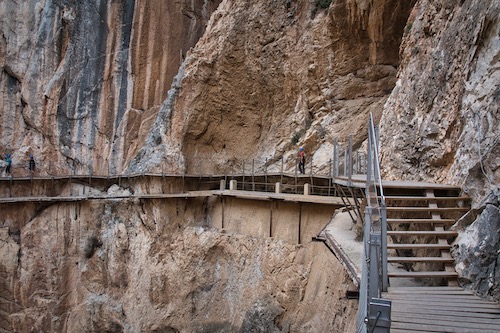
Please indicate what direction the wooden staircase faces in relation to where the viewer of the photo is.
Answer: facing the viewer

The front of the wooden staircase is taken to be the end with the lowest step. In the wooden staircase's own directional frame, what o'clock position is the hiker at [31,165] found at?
The hiker is roughly at 4 o'clock from the wooden staircase.

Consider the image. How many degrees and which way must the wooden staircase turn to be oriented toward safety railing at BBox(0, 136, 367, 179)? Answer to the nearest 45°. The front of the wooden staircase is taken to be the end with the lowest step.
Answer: approximately 135° to its right

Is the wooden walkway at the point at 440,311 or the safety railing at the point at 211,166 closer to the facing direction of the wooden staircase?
the wooden walkway

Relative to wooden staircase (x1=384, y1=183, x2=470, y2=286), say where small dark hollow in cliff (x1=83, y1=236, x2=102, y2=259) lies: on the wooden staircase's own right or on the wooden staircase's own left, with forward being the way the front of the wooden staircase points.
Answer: on the wooden staircase's own right

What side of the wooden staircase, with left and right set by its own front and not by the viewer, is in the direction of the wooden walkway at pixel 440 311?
front

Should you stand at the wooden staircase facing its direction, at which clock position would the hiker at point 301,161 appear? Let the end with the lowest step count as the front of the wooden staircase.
The hiker is roughly at 5 o'clock from the wooden staircase.
